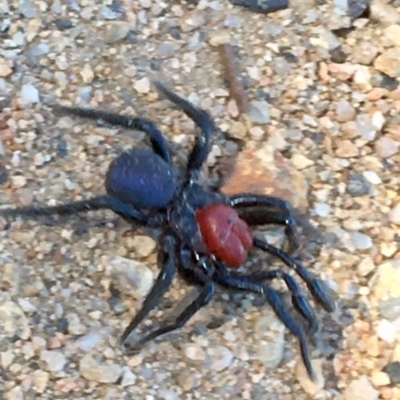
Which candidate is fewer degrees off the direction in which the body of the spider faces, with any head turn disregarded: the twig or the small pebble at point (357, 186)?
the small pebble

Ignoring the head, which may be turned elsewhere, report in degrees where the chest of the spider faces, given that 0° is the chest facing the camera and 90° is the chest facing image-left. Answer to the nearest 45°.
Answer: approximately 315°

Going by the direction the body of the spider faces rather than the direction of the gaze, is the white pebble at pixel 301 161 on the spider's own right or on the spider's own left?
on the spider's own left

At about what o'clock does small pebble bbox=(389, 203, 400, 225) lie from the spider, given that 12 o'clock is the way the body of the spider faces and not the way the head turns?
The small pebble is roughly at 10 o'clock from the spider.

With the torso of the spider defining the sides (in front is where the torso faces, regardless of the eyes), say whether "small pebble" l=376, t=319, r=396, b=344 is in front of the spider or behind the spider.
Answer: in front

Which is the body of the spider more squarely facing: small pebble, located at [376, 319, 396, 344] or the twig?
the small pebble

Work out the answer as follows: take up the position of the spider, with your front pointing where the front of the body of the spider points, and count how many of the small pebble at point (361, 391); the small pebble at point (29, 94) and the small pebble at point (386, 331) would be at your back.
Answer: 1

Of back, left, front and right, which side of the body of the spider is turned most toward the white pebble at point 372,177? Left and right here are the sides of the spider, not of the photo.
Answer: left

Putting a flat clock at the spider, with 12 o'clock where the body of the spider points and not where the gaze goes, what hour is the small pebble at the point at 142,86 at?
The small pebble is roughly at 7 o'clock from the spider.

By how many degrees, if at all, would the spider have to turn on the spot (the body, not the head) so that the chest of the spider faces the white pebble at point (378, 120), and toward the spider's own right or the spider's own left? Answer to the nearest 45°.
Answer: approximately 90° to the spider's own left

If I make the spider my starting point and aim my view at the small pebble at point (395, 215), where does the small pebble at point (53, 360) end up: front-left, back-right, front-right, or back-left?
back-right

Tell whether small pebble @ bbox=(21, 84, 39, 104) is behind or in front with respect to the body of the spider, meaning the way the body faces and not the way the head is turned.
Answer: behind

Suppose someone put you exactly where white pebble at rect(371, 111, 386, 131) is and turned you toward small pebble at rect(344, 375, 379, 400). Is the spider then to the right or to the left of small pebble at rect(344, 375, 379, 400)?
right
